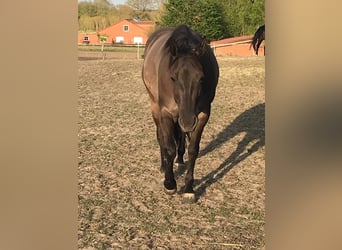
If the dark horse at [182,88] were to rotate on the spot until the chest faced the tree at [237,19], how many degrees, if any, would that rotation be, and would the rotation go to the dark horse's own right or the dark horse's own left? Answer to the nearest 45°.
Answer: approximately 180°

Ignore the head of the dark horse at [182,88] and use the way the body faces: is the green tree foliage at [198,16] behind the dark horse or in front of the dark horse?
behind

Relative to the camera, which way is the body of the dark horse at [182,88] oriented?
toward the camera
